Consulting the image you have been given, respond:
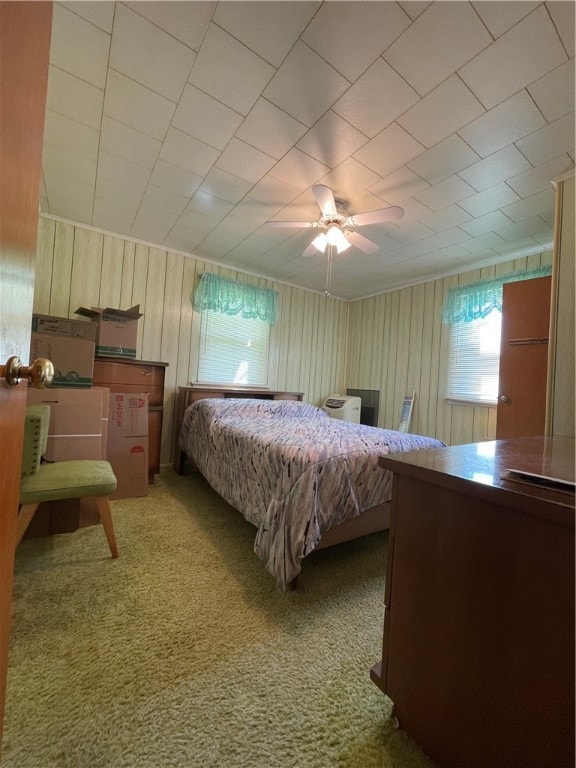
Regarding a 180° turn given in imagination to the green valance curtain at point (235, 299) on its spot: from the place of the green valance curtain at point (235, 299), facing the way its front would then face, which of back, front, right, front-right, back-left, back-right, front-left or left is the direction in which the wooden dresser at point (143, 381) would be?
left

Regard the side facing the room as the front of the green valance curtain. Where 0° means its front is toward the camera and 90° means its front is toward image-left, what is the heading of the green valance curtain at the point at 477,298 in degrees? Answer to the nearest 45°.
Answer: approximately 45°

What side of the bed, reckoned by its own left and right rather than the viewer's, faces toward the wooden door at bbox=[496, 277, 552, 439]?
left

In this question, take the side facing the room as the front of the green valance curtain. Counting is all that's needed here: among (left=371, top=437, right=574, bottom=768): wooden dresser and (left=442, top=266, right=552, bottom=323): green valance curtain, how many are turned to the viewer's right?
0

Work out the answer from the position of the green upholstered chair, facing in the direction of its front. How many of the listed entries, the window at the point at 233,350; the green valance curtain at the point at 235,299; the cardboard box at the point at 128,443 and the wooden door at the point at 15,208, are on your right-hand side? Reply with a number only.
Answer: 1

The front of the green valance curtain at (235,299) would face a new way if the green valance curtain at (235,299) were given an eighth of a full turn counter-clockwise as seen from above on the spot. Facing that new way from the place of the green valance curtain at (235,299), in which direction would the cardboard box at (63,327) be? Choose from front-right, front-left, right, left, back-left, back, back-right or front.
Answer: back-right

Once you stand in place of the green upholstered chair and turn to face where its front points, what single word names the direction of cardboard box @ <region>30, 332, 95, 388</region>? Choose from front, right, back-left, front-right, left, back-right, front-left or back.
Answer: left

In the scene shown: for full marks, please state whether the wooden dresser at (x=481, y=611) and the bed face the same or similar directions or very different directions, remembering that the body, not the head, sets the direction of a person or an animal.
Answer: very different directions

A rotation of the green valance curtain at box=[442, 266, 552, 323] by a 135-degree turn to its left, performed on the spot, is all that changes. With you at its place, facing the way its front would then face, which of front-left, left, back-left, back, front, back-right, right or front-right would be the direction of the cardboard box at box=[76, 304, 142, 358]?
back-right

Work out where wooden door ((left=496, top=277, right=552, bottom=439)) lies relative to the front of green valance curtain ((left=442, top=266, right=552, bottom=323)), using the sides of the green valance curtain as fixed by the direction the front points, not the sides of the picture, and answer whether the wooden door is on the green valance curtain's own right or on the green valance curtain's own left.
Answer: on the green valance curtain's own left

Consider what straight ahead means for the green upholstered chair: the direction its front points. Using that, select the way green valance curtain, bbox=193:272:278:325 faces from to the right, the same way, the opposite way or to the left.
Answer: to the right

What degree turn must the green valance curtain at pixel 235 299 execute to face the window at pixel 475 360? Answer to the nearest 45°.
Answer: approximately 45° to its left

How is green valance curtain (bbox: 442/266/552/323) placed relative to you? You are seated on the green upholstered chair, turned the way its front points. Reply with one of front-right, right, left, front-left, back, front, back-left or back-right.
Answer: front

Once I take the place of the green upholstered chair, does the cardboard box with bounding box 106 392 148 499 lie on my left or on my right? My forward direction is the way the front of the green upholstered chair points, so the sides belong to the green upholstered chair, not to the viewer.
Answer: on my left

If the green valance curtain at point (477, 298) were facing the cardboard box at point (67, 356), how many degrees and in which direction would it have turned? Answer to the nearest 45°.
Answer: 0° — it already faces it

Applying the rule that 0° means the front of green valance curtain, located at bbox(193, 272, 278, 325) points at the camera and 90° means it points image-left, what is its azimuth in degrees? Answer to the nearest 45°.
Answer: approximately 315°

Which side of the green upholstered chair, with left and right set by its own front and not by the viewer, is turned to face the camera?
right

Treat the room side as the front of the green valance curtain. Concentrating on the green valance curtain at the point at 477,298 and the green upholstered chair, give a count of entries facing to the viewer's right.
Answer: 1
